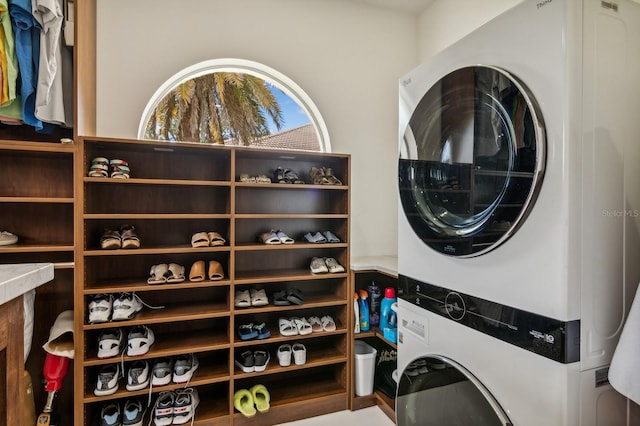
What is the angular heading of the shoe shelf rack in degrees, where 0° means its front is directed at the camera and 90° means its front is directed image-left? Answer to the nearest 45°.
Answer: approximately 0°

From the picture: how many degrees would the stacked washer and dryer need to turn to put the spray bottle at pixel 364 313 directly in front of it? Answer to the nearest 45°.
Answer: approximately 90° to its right

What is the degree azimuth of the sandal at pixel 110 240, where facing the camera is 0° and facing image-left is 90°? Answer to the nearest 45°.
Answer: approximately 0°

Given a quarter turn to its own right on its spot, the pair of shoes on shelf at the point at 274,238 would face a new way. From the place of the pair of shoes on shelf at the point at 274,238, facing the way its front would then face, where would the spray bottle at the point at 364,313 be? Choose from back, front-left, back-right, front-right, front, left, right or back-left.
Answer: back-left

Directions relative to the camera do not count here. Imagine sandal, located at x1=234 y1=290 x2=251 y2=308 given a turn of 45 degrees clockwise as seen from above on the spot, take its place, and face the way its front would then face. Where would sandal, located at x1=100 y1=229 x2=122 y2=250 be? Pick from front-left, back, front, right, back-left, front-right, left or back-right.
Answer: front-right

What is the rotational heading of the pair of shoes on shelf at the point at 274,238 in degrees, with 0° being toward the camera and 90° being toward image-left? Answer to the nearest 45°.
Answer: approximately 315°

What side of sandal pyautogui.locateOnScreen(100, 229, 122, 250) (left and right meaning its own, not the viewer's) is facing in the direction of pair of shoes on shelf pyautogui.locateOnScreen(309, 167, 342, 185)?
left

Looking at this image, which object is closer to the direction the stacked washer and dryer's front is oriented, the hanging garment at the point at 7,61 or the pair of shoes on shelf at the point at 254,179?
the hanging garment

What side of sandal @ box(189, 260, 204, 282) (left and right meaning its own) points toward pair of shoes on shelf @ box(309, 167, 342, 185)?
left
